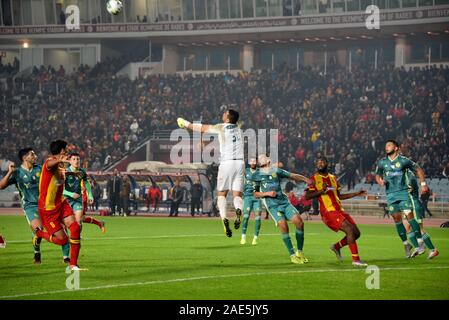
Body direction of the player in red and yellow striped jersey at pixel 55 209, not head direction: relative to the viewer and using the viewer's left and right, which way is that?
facing the viewer and to the right of the viewer

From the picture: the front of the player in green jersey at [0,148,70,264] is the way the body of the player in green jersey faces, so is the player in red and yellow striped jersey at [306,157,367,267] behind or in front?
in front

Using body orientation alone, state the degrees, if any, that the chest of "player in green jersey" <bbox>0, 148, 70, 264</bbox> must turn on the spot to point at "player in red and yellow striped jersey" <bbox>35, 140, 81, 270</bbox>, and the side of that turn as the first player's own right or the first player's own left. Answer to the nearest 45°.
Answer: approximately 45° to the first player's own right

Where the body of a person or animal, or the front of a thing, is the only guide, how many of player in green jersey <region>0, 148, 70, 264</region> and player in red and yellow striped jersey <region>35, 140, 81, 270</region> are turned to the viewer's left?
0

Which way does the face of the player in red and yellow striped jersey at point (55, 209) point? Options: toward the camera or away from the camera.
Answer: away from the camera
